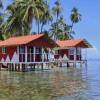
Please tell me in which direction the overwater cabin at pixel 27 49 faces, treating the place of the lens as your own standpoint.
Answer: facing the viewer and to the right of the viewer
